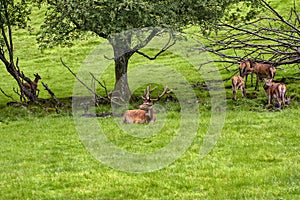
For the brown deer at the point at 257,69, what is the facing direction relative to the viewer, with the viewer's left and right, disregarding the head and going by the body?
facing to the left of the viewer

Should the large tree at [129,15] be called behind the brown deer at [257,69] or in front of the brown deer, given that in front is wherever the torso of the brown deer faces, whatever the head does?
in front

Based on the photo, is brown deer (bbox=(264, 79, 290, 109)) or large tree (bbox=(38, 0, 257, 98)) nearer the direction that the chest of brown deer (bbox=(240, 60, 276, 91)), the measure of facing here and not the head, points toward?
the large tree

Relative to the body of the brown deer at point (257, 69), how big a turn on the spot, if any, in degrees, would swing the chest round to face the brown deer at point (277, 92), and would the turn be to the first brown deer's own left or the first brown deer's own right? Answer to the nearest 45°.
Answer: approximately 90° to the first brown deer's own left

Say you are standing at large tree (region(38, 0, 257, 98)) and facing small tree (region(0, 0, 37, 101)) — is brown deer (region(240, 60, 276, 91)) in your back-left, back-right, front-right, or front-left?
back-right

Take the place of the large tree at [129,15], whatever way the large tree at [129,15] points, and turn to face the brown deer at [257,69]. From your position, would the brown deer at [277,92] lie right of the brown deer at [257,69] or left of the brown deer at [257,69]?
right
